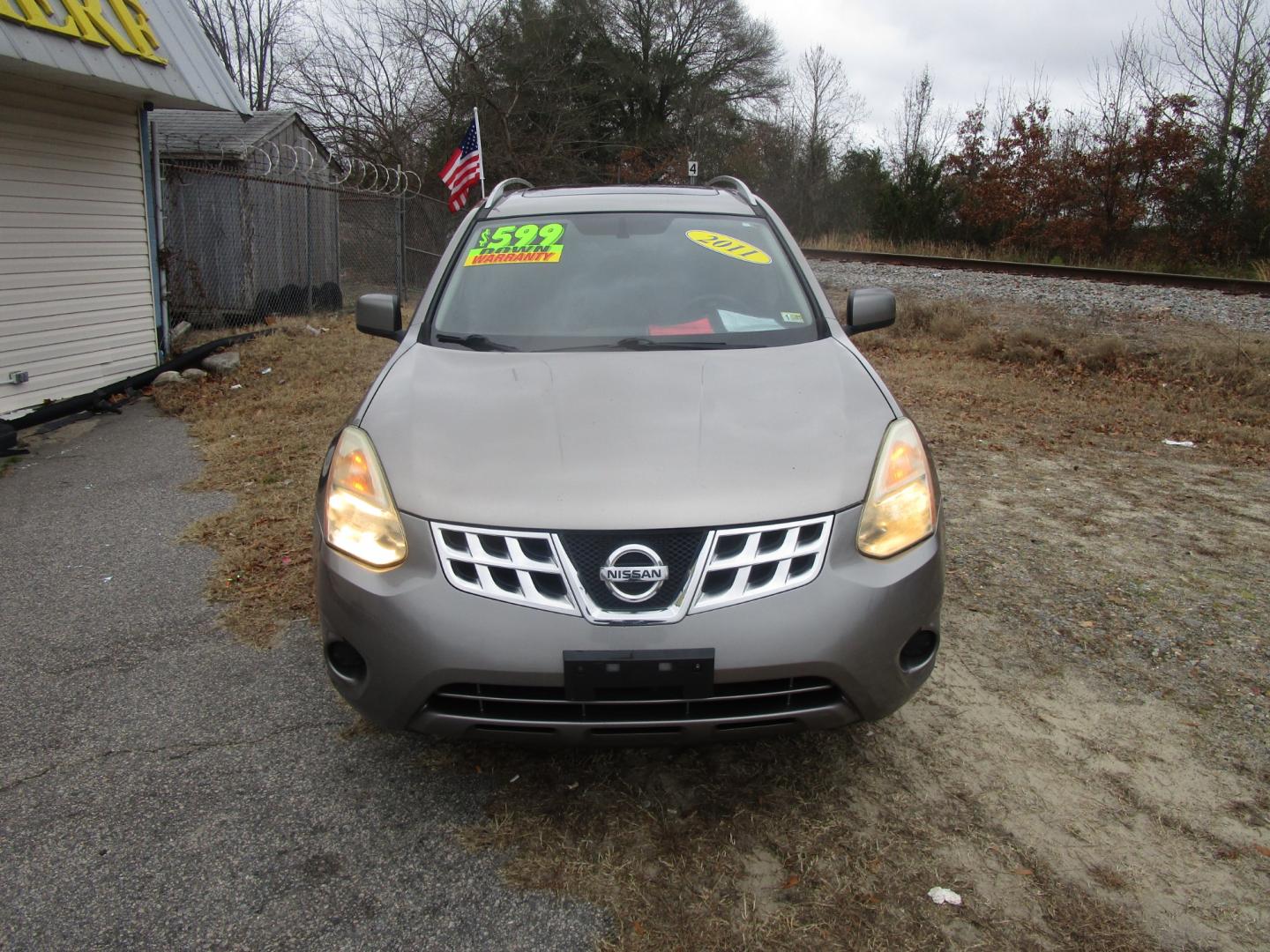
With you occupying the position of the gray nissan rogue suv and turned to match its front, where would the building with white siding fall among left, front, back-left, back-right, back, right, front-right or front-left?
back-right

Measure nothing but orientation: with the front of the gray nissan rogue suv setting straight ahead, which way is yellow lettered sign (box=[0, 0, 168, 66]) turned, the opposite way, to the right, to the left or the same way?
to the left

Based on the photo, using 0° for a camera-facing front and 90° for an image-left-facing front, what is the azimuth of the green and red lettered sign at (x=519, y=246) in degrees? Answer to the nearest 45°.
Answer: approximately 0°

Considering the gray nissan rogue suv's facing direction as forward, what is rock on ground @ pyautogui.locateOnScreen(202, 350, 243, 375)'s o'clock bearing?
The rock on ground is roughly at 5 o'clock from the gray nissan rogue suv.

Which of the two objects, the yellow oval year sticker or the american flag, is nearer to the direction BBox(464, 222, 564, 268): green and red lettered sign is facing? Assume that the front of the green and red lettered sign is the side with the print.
the yellow oval year sticker

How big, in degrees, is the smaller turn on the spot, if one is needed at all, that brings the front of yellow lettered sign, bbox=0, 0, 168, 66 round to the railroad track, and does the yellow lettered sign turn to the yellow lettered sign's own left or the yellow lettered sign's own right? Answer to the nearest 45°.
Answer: approximately 45° to the yellow lettered sign's own left

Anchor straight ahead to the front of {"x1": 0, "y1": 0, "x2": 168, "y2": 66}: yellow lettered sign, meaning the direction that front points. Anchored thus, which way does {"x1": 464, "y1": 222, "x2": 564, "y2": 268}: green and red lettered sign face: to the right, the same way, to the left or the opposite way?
to the right

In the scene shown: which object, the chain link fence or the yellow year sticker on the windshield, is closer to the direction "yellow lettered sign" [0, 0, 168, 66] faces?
the yellow year sticker on the windshield
